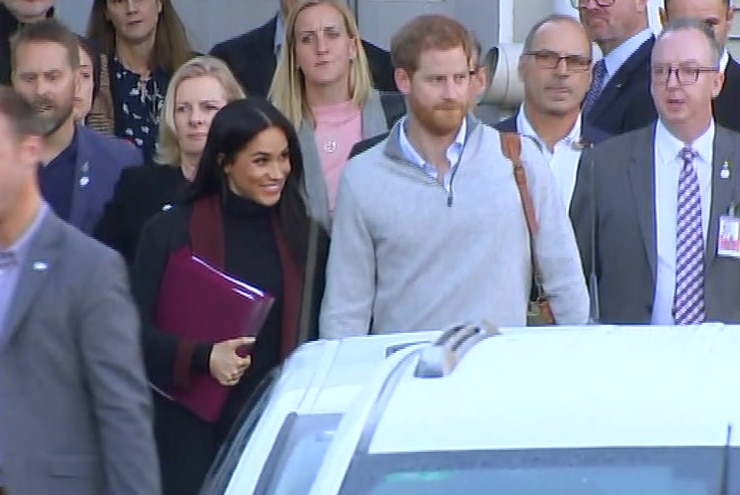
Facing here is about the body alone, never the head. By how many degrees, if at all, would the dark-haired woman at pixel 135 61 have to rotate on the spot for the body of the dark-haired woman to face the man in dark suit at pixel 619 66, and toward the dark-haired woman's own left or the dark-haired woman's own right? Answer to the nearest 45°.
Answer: approximately 90° to the dark-haired woman's own left

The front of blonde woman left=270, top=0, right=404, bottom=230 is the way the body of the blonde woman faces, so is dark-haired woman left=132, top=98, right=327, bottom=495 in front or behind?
in front

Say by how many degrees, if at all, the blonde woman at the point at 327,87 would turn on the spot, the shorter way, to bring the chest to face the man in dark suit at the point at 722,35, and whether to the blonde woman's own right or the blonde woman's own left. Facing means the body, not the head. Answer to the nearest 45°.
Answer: approximately 90° to the blonde woman's own left

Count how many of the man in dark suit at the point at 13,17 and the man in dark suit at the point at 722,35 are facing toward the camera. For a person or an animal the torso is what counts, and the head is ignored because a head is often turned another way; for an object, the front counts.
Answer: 2

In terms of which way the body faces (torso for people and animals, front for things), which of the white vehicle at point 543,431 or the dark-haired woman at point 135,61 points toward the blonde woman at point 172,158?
the dark-haired woman
